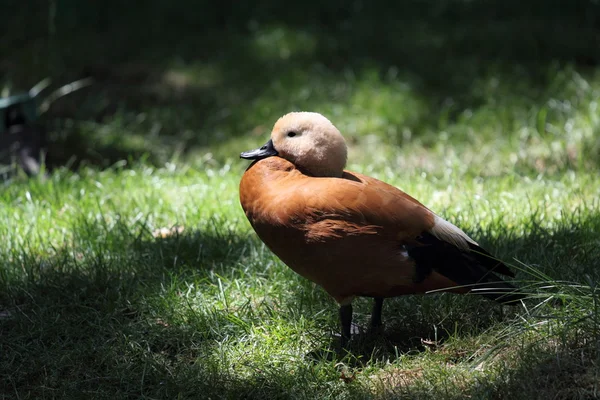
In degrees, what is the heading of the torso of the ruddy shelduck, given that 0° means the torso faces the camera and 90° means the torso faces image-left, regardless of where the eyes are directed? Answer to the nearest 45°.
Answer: approximately 90°
